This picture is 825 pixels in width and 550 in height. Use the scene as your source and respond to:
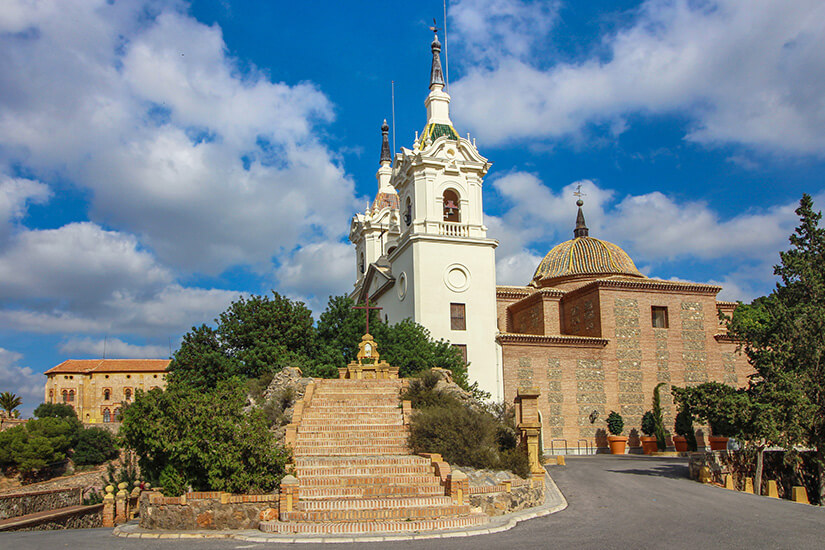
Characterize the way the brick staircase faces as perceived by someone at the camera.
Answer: facing the viewer

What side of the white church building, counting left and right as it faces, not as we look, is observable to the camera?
left

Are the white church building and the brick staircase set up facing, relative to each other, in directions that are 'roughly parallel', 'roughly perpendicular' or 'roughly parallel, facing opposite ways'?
roughly perpendicular

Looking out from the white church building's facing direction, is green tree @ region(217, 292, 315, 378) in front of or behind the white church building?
in front

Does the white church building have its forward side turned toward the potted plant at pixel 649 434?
no

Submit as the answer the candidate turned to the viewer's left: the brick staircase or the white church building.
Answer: the white church building

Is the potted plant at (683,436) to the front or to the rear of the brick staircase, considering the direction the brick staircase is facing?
to the rear

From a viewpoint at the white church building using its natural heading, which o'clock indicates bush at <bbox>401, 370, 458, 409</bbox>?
The bush is roughly at 9 o'clock from the white church building.

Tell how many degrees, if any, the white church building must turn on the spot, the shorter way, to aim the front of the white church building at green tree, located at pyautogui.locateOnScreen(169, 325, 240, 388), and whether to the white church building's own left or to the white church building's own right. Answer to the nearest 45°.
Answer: approximately 45° to the white church building's own left

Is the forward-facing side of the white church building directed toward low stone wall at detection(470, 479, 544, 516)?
no

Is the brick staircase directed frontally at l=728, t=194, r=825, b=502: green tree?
no

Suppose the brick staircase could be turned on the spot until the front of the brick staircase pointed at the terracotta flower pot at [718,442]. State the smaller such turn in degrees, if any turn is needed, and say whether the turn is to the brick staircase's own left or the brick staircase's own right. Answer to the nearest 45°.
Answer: approximately 135° to the brick staircase's own left

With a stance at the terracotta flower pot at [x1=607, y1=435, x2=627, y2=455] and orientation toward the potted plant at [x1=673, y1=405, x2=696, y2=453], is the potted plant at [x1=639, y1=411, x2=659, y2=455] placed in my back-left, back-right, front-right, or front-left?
front-left
